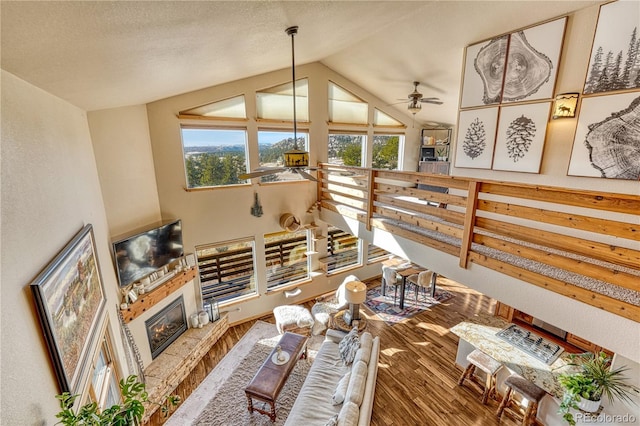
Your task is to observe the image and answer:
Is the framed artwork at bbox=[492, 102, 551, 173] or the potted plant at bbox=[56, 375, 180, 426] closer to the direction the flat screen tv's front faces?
the framed artwork

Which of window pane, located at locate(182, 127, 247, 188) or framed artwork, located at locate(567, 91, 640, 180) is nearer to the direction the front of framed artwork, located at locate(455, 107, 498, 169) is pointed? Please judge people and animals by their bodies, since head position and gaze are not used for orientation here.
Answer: the window pane

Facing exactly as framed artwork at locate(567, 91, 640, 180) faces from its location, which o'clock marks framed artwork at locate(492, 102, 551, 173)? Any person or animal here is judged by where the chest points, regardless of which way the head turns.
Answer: framed artwork at locate(492, 102, 551, 173) is roughly at 2 o'clock from framed artwork at locate(567, 91, 640, 180).

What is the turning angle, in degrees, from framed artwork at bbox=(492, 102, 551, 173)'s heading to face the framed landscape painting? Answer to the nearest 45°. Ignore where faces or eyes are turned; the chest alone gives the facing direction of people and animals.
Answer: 0° — it already faces it

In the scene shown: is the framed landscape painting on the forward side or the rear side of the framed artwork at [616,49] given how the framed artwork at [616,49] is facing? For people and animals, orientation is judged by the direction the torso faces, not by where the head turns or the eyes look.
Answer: on the forward side

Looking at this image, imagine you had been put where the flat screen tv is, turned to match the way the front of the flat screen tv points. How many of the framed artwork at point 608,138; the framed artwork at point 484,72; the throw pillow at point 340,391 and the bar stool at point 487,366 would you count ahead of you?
4

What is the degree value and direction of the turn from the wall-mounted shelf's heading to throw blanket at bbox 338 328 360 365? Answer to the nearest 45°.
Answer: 0° — it already faces it

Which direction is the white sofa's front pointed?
to the viewer's left

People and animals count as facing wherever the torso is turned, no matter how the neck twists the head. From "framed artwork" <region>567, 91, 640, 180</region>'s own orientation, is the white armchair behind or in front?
in front

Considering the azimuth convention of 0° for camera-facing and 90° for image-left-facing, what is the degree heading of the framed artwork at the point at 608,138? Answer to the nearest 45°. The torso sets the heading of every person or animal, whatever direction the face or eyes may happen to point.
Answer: approximately 45°

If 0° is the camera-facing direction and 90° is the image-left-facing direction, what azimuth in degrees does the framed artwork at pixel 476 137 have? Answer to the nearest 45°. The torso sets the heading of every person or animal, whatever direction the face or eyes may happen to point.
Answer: approximately 45°

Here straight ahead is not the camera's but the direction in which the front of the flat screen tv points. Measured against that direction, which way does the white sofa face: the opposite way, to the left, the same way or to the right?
the opposite way
